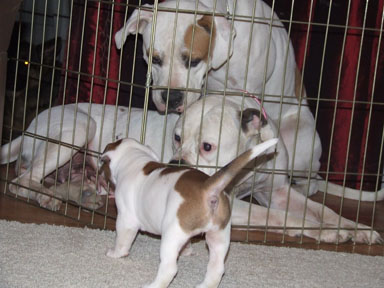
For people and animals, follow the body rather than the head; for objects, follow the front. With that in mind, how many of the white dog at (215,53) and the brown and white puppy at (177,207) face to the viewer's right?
0

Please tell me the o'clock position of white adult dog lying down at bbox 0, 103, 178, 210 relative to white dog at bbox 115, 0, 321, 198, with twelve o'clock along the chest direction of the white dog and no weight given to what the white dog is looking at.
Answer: The white adult dog lying down is roughly at 2 o'clock from the white dog.

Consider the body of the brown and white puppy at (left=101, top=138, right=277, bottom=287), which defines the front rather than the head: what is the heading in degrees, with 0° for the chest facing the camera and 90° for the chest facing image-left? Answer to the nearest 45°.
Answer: approximately 135°

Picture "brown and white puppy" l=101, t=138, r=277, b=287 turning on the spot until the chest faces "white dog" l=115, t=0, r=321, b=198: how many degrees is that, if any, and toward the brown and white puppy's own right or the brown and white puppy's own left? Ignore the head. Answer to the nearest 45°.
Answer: approximately 45° to the brown and white puppy's own right

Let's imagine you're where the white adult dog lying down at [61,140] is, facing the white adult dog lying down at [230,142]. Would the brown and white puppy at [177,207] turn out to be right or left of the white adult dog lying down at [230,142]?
right

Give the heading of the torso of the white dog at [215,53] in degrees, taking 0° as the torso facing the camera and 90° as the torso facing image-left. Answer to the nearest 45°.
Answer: approximately 45°

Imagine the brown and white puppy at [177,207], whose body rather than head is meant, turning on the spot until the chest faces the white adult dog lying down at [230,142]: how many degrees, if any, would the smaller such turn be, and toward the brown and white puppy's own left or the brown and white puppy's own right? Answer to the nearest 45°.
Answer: approximately 45° to the brown and white puppy's own right

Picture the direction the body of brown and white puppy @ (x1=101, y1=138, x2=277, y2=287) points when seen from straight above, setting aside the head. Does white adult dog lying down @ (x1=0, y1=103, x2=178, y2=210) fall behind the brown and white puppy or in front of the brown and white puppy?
in front

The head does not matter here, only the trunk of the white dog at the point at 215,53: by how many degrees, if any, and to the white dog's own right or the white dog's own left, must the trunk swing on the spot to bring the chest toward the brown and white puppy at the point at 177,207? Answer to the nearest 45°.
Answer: approximately 45° to the white dog's own left
